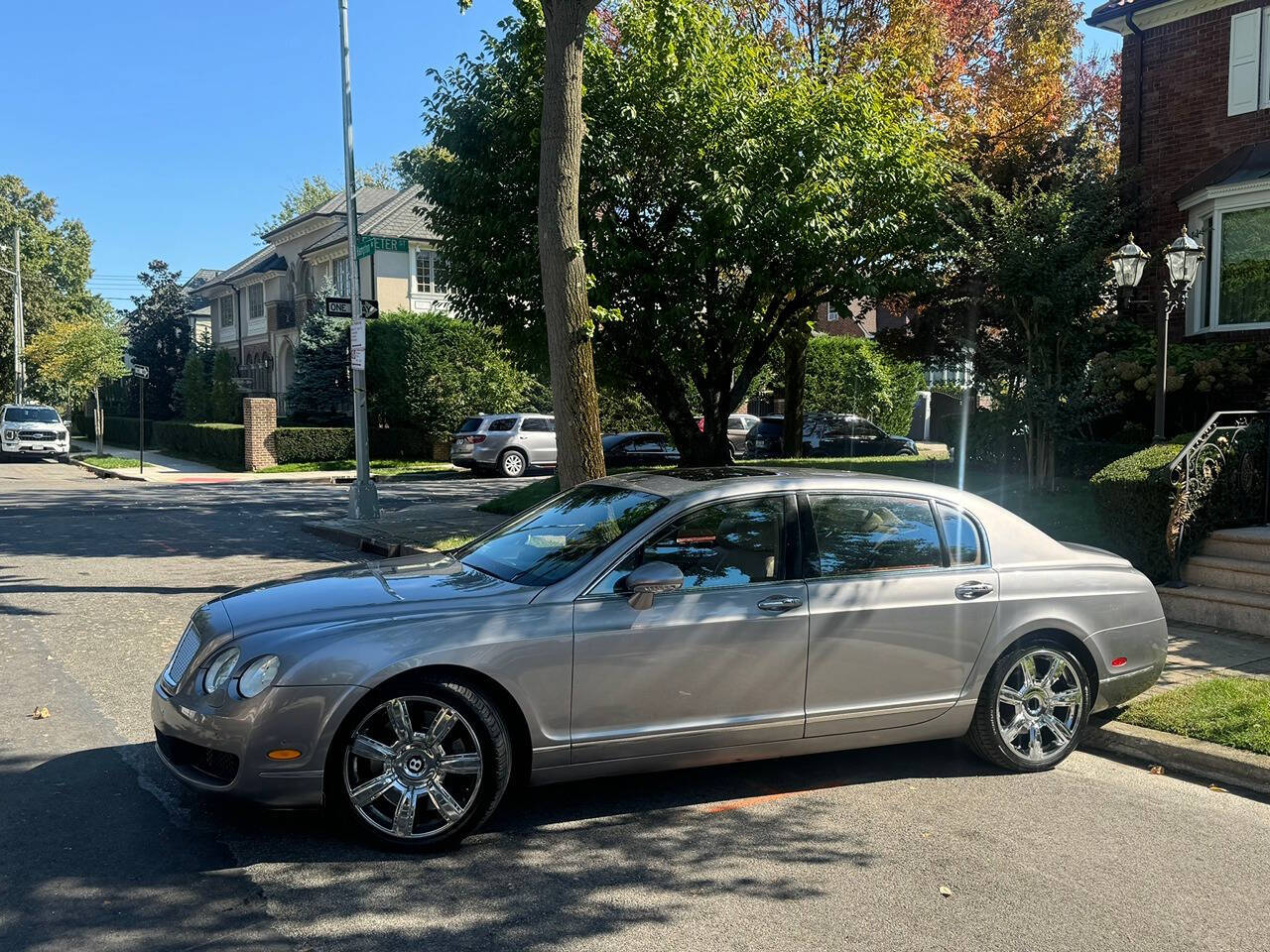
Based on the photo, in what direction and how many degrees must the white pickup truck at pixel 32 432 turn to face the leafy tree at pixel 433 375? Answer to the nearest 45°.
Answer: approximately 45° to its left

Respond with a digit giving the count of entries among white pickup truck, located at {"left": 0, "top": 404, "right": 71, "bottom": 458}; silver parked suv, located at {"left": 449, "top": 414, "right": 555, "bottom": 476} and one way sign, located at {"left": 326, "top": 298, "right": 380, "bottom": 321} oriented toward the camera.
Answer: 2

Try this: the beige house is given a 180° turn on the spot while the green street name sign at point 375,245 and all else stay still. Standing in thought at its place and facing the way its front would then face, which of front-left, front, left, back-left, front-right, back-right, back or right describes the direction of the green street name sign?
back-right

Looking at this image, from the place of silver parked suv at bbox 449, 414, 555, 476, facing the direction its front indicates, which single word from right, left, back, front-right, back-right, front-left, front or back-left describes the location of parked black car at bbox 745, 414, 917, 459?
front-right

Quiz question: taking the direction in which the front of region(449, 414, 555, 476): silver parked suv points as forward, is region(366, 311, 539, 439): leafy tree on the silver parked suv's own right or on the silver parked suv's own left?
on the silver parked suv's own left

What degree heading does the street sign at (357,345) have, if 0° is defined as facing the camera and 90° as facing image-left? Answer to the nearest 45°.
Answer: approximately 0°

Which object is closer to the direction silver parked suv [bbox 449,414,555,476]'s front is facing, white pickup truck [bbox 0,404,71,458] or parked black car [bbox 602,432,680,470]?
the parked black car

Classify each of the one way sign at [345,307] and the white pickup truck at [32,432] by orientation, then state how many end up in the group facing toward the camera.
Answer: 2

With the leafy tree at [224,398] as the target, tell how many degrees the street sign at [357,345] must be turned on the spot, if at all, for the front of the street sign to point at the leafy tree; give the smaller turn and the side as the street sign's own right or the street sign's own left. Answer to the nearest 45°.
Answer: approximately 180°

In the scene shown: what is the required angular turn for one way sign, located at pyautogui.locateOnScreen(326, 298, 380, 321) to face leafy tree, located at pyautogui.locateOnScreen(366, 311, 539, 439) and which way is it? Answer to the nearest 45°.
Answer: approximately 180°
